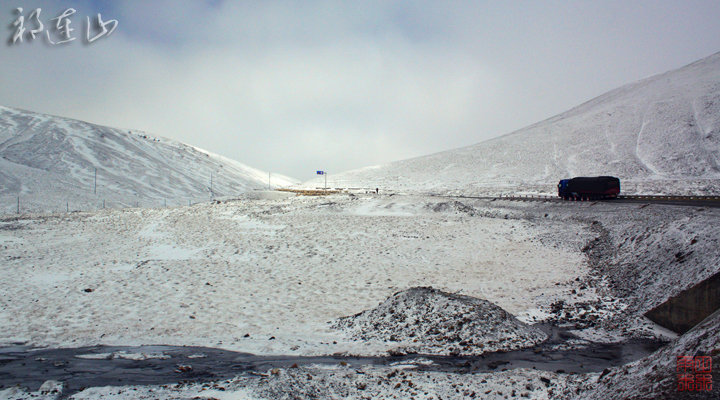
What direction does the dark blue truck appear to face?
to the viewer's left

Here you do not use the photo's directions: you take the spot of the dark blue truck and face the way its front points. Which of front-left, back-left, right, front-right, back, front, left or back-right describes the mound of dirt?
left
